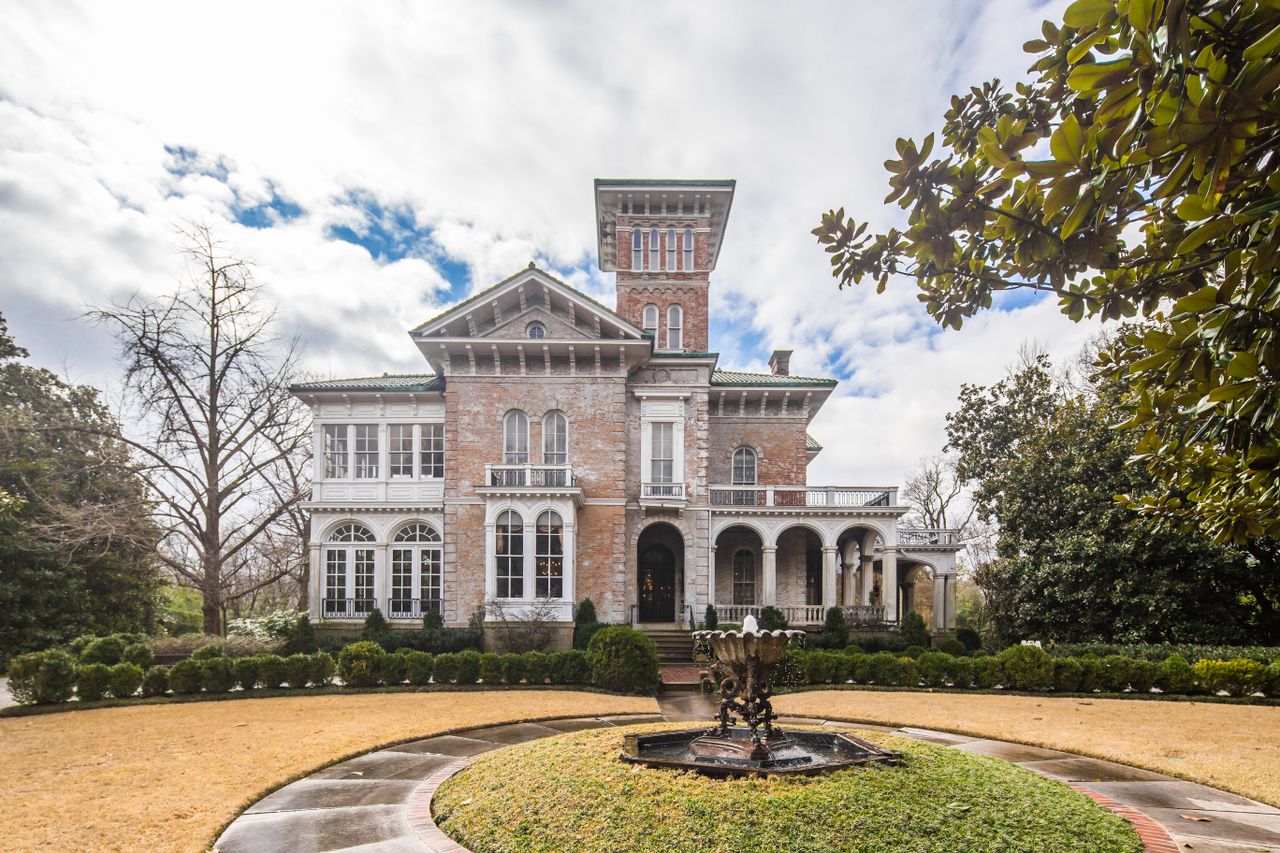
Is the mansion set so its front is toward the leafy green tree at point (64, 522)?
no

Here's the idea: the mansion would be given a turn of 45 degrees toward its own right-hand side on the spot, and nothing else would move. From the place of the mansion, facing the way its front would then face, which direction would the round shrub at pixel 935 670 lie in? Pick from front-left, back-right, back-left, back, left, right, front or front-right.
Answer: left

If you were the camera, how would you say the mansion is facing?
facing the viewer

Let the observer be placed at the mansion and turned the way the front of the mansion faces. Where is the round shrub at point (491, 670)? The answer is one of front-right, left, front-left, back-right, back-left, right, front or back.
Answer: front

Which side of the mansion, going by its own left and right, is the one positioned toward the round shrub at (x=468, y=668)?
front

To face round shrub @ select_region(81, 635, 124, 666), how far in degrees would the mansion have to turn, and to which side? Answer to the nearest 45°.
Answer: approximately 45° to its right

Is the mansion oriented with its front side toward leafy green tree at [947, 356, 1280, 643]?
no

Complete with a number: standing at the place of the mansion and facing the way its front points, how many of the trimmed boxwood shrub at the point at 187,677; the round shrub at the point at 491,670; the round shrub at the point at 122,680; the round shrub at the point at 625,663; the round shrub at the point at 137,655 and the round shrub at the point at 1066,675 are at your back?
0

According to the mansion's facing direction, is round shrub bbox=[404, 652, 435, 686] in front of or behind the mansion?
in front

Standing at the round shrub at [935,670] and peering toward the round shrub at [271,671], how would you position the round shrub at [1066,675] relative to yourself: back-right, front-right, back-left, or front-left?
back-left

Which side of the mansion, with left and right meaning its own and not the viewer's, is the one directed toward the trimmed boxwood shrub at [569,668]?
front

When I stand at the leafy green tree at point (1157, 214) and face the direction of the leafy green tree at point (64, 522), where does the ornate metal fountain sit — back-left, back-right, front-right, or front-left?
front-right

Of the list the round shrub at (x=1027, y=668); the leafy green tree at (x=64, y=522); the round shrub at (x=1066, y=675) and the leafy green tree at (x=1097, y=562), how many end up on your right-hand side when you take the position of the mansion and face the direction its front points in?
1
